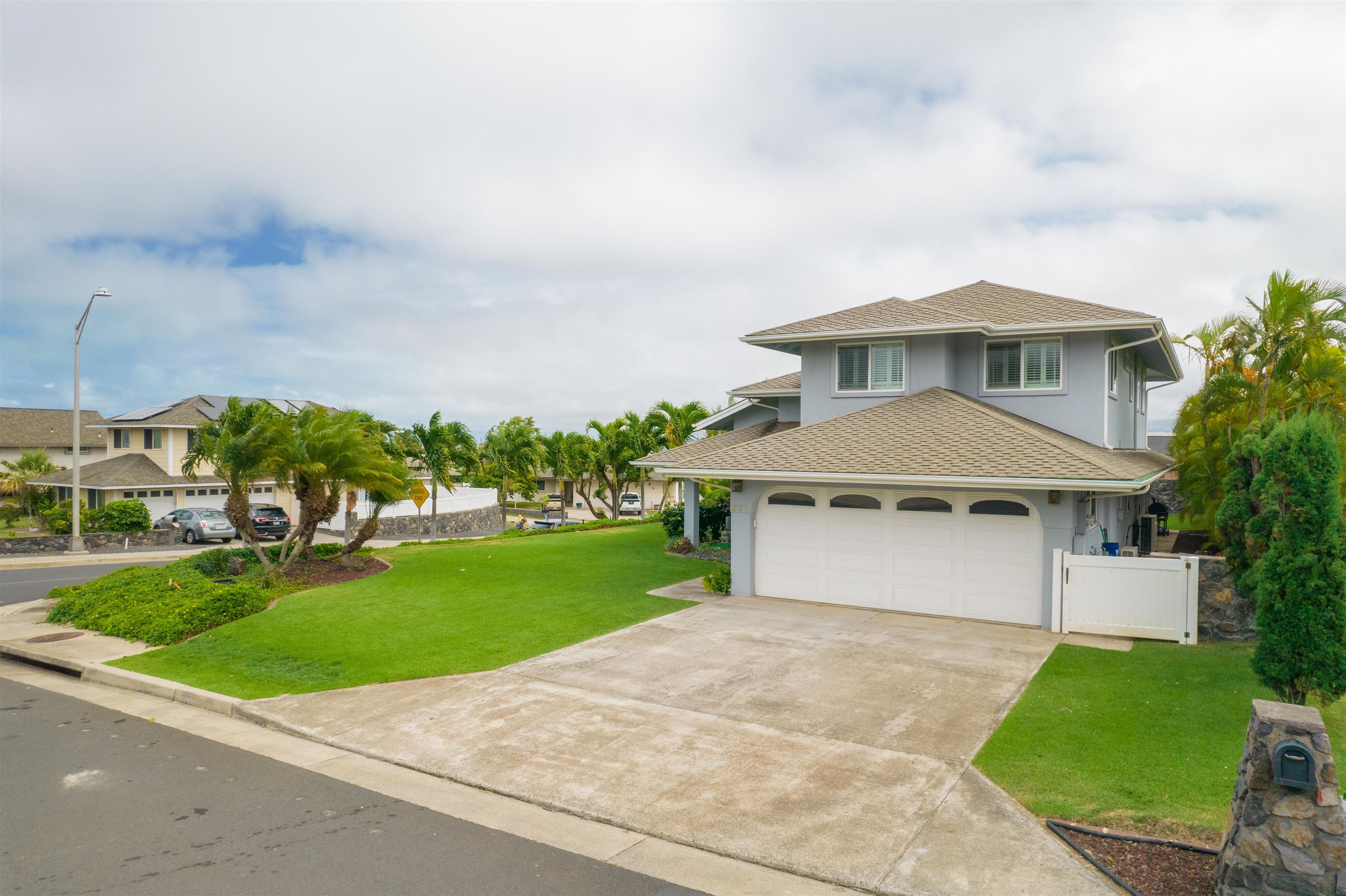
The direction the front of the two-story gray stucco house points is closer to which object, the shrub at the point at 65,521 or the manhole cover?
the manhole cover

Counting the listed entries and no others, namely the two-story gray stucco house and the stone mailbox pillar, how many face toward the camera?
2

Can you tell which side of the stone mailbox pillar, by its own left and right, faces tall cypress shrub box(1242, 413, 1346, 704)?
back

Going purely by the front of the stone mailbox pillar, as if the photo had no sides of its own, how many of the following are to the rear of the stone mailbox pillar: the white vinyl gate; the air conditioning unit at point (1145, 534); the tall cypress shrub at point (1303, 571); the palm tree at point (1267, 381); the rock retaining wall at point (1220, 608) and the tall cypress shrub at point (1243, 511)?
6

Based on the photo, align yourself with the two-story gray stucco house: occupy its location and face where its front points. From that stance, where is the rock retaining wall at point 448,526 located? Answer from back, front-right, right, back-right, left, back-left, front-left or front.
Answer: back-right

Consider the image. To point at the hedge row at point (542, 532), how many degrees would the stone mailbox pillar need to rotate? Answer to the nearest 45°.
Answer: approximately 135° to its right

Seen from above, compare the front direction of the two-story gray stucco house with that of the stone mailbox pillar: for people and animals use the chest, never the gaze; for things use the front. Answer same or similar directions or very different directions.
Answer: same or similar directions

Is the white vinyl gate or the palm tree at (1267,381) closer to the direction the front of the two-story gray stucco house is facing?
the white vinyl gate

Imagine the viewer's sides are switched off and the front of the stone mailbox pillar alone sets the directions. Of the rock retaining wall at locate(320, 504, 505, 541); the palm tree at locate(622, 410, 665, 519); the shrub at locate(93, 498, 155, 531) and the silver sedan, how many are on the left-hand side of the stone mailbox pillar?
0

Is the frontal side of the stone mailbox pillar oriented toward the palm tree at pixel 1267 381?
no

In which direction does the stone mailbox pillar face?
toward the camera

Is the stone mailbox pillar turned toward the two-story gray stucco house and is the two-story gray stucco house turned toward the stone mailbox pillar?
no

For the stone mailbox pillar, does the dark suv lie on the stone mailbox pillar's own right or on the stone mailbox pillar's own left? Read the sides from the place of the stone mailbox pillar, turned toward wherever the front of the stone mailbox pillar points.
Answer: on the stone mailbox pillar's own right

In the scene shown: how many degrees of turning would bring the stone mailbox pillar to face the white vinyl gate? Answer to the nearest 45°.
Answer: approximately 180°

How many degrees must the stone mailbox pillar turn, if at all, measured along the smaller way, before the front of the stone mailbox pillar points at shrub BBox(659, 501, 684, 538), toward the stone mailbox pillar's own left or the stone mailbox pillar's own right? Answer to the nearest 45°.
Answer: approximately 135° to the stone mailbox pillar's own right
